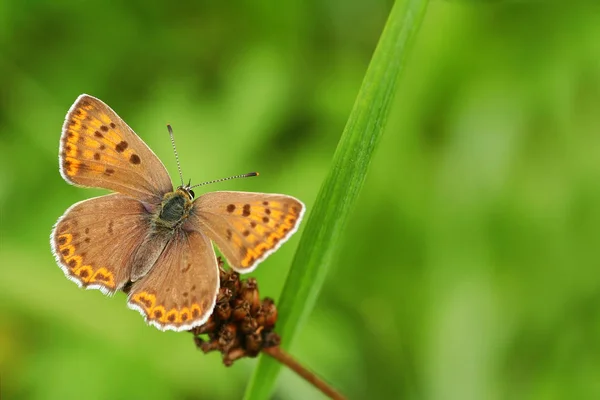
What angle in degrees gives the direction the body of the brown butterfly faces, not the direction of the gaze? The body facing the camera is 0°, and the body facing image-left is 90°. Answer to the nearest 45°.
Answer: approximately 225°

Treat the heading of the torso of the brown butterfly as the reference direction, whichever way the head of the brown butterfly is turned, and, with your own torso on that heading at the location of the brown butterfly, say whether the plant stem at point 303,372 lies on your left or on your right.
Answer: on your right
